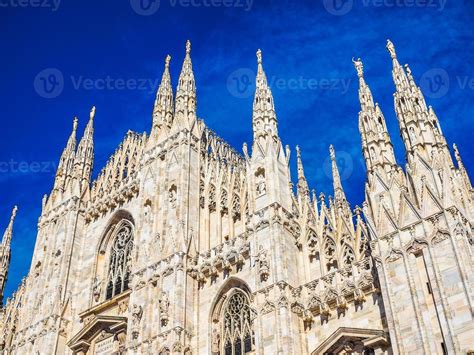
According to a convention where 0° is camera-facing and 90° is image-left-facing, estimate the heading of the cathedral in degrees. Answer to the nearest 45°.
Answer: approximately 45°
